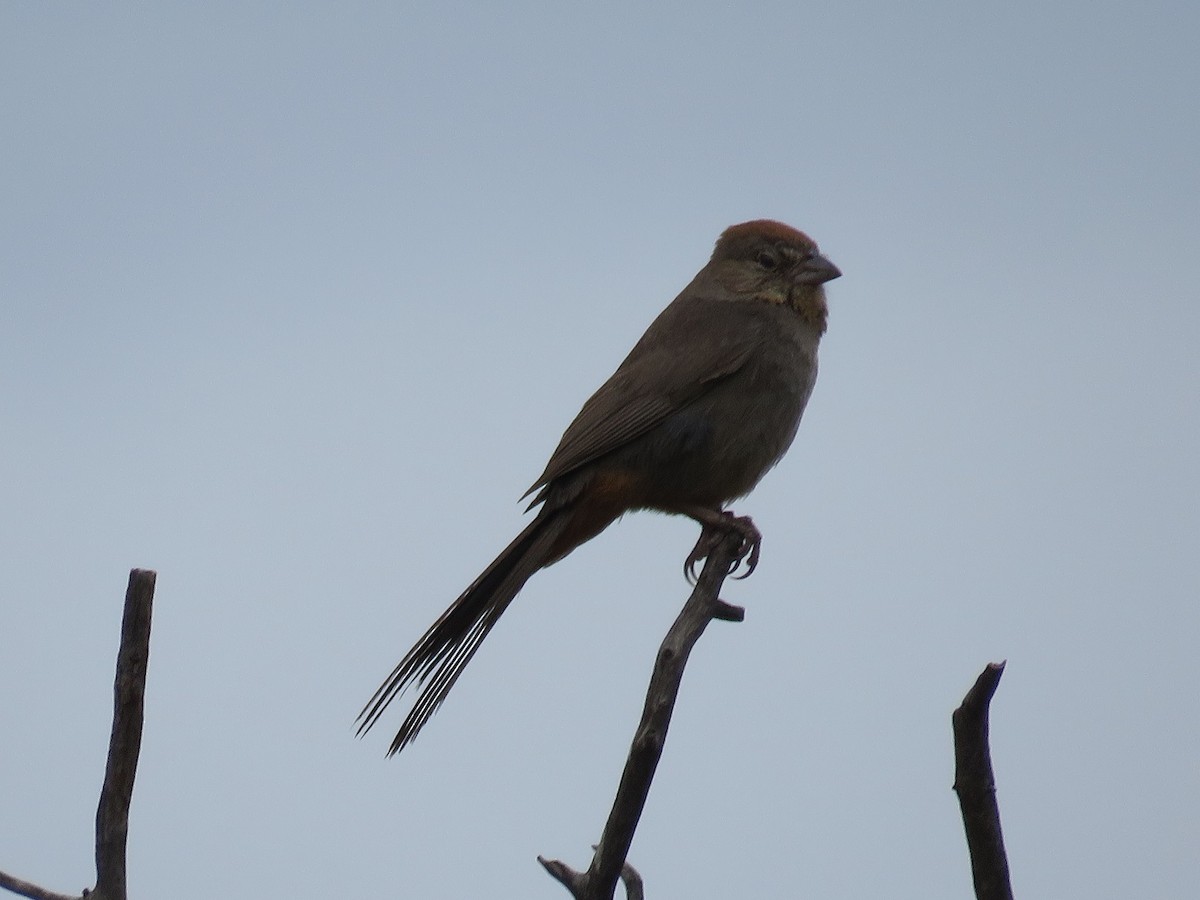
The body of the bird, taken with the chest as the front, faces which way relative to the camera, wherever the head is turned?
to the viewer's right
